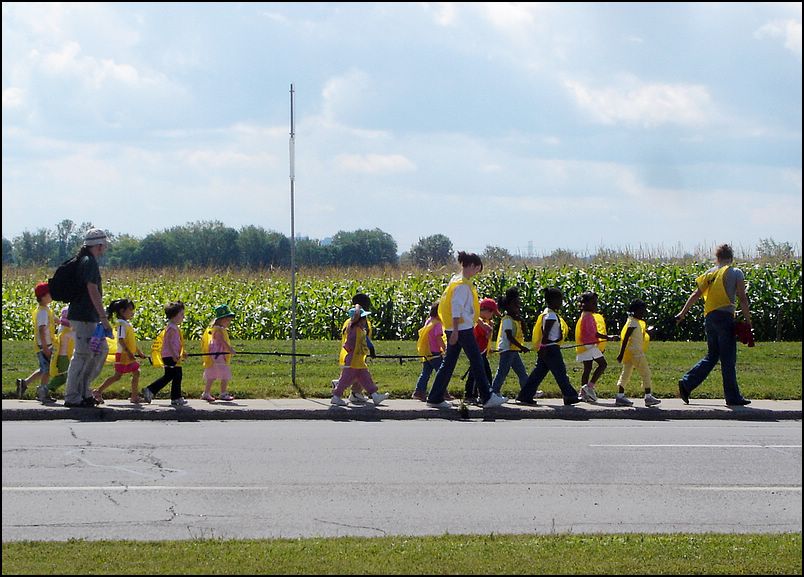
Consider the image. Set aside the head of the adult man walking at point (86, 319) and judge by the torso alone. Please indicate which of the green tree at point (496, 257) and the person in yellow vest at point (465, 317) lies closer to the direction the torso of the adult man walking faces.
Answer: the person in yellow vest

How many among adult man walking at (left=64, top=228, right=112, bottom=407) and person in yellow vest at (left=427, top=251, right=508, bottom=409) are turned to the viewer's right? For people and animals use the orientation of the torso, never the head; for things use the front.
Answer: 2

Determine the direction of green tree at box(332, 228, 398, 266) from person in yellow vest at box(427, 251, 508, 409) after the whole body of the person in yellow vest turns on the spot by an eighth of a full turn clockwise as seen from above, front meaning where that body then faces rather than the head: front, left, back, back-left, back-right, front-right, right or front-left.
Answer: back-left

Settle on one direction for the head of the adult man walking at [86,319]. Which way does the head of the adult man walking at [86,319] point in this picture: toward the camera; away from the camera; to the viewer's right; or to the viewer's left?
to the viewer's right

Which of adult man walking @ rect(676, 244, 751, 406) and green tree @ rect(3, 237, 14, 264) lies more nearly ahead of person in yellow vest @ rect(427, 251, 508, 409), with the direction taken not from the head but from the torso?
the adult man walking

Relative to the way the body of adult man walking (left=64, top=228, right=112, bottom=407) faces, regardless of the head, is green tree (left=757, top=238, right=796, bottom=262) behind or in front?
in front

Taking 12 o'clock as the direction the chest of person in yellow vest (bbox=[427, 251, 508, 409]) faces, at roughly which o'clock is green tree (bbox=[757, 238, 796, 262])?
The green tree is roughly at 10 o'clock from the person in yellow vest.

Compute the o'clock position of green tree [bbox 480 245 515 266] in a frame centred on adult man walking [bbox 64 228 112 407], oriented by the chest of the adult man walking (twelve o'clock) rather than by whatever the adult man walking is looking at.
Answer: The green tree is roughly at 10 o'clock from the adult man walking.

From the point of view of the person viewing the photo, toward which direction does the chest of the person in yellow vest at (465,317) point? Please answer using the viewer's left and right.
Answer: facing to the right of the viewer

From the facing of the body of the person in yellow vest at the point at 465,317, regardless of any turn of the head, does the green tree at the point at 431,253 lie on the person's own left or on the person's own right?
on the person's own left

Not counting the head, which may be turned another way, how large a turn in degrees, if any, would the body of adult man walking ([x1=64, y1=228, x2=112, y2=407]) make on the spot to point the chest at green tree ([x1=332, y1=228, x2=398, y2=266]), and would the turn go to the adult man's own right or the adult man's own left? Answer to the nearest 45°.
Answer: approximately 90° to the adult man's own left

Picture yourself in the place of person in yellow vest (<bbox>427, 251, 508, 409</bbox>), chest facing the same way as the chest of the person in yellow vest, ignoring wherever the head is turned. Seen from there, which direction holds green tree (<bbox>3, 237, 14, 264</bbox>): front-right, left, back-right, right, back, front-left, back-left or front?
back-left

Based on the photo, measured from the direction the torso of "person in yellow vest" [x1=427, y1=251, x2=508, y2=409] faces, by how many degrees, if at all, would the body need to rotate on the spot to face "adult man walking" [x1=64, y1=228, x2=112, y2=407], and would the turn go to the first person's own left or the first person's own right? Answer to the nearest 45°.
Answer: approximately 180°

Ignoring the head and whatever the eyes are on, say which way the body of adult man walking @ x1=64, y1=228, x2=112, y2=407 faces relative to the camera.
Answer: to the viewer's right

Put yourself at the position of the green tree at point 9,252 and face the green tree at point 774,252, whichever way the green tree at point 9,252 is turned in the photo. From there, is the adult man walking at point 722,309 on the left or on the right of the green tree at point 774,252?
right

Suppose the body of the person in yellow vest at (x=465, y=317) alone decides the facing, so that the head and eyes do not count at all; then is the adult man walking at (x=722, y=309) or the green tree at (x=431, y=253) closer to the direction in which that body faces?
the adult man walking
